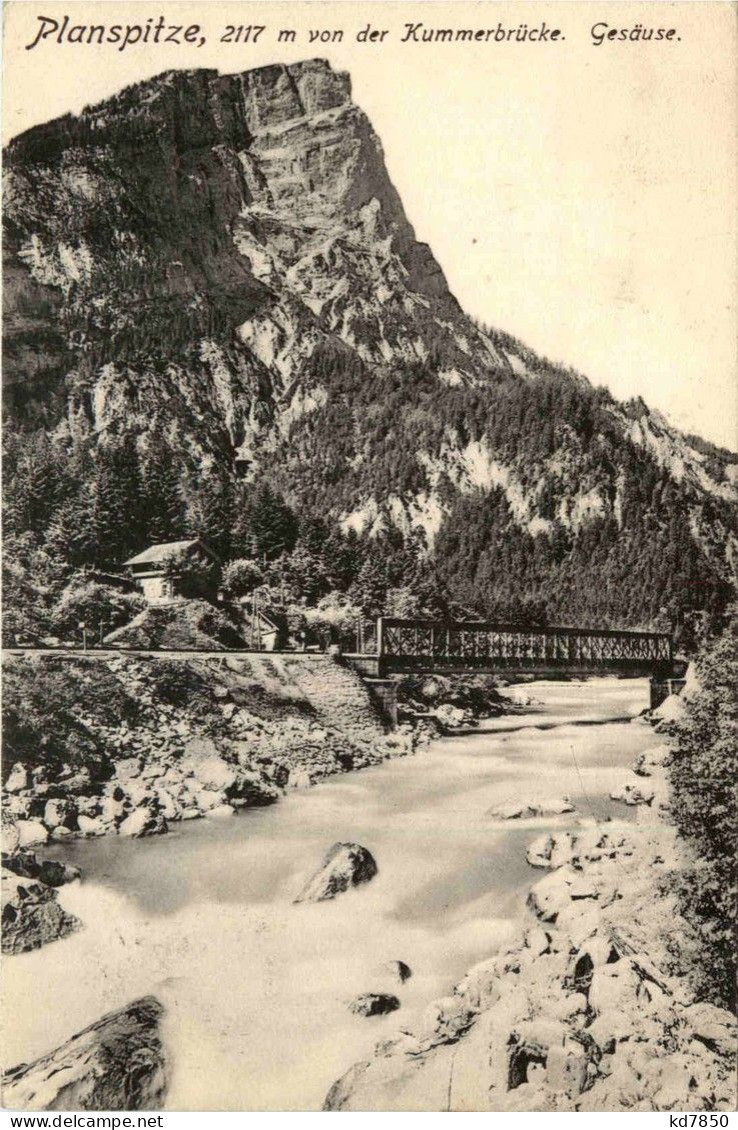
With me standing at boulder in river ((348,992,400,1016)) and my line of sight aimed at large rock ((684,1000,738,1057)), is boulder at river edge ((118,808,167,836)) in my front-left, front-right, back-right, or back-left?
back-left
